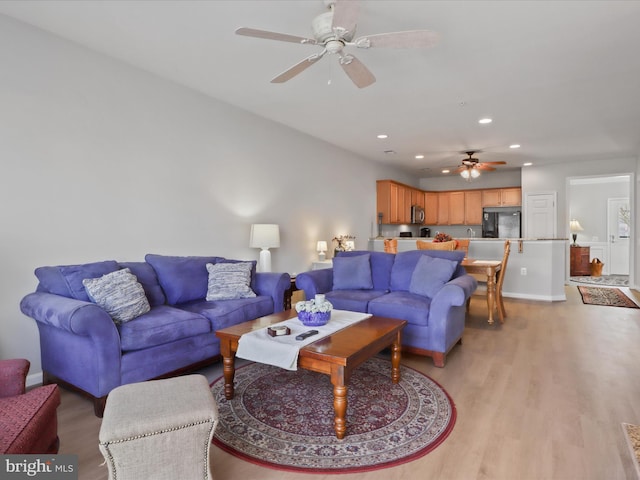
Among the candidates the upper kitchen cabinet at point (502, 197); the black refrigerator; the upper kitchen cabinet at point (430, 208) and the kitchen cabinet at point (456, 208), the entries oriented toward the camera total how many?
4

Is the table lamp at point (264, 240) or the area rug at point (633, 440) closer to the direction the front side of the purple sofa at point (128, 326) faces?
the area rug

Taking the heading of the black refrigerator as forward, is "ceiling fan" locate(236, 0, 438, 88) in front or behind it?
in front

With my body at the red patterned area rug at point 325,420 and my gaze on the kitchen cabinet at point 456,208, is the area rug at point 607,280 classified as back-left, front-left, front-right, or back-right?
front-right

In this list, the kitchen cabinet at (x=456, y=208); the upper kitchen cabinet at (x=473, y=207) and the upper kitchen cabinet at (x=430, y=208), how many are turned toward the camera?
3

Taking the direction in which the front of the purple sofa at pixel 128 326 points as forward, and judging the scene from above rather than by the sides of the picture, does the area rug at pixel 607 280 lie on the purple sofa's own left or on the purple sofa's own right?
on the purple sofa's own left

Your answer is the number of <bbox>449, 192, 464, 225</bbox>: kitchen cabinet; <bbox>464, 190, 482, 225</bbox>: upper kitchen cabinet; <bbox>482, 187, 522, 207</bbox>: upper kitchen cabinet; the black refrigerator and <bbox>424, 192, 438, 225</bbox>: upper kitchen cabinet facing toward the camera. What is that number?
5

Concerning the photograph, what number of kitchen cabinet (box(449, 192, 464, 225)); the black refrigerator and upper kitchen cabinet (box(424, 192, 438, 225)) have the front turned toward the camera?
3

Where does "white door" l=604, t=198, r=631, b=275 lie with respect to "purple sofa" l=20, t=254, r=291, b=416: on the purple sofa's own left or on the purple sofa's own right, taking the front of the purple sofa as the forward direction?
on the purple sofa's own left

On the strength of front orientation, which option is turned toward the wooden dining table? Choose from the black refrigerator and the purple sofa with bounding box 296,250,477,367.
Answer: the black refrigerator

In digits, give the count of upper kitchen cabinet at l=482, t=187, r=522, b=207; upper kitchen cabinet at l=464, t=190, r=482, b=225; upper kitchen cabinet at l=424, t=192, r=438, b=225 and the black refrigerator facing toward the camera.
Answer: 4

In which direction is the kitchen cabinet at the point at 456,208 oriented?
toward the camera

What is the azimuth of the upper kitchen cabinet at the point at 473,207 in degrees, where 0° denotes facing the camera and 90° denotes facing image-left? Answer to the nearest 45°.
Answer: approximately 0°

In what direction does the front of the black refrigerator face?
toward the camera

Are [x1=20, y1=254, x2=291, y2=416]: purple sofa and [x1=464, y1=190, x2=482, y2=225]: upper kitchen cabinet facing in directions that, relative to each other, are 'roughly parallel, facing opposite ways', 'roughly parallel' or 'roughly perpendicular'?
roughly perpendicular

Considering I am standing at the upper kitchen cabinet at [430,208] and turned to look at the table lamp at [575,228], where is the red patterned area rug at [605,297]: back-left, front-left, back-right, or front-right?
front-right

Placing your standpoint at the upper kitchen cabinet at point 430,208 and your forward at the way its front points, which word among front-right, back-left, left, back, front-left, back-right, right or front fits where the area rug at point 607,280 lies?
left

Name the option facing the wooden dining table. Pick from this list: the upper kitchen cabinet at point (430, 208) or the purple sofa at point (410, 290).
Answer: the upper kitchen cabinet

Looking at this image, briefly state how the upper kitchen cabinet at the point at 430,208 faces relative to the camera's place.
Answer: facing the viewer

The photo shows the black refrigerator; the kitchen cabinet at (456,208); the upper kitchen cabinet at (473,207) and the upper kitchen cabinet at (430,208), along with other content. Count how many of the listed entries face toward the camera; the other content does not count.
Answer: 4
